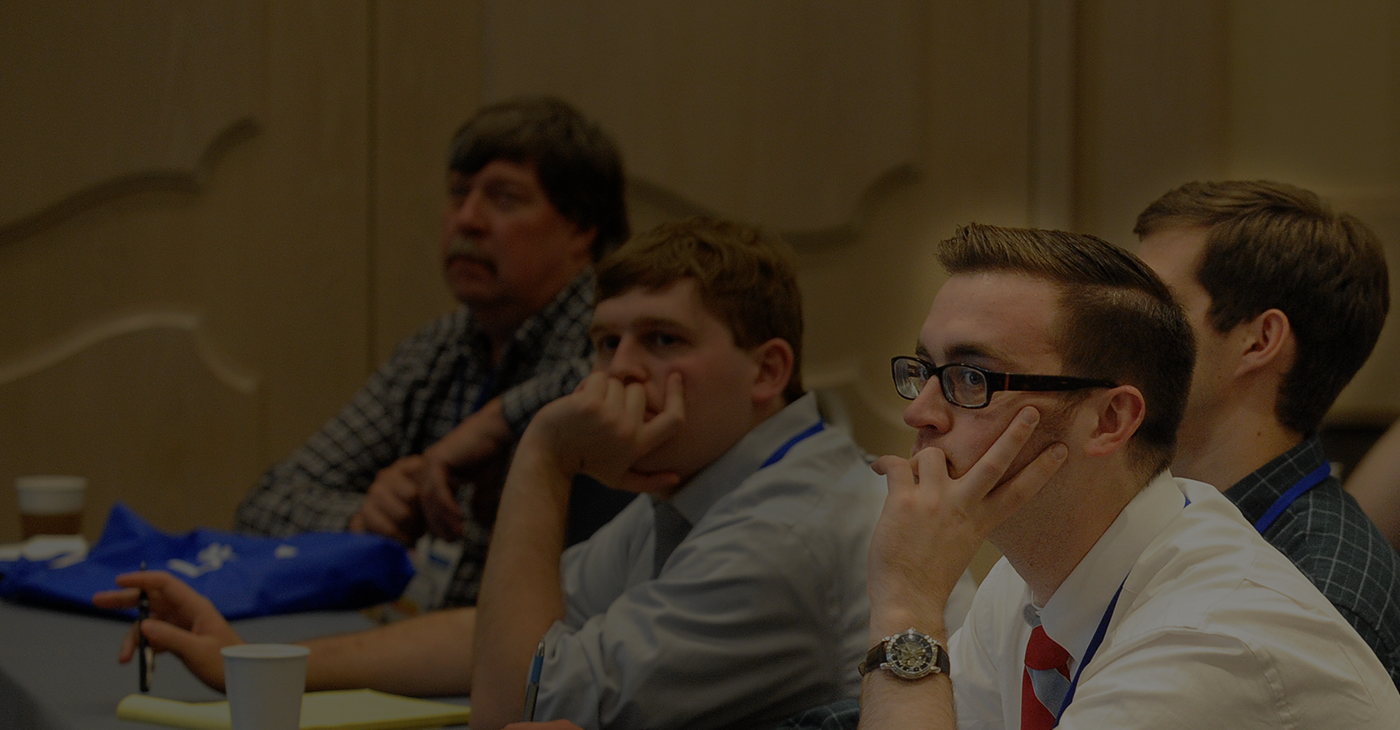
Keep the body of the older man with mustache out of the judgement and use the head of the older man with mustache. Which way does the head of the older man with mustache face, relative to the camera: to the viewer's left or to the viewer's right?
to the viewer's left

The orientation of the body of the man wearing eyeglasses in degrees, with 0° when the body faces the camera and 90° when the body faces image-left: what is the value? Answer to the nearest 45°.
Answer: approximately 45°

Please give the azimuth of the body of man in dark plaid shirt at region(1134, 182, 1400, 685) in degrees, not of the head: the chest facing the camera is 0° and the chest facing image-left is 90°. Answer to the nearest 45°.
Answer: approximately 90°

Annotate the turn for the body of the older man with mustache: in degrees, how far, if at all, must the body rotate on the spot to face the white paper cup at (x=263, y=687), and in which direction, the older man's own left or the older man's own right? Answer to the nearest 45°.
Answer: approximately 45° to the older man's own left

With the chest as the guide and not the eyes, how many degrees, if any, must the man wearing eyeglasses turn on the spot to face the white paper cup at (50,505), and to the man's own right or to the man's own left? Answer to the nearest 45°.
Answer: approximately 90° to the man's own right

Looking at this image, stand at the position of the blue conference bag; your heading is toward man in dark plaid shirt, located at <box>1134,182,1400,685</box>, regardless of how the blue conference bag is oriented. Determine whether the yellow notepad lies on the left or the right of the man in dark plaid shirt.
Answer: right

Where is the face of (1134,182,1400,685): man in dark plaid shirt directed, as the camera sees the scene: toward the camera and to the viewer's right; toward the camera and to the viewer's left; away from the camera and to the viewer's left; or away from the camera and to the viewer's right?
away from the camera and to the viewer's left

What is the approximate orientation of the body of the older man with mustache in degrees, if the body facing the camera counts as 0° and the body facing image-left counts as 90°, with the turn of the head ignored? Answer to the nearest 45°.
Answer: approximately 45°
